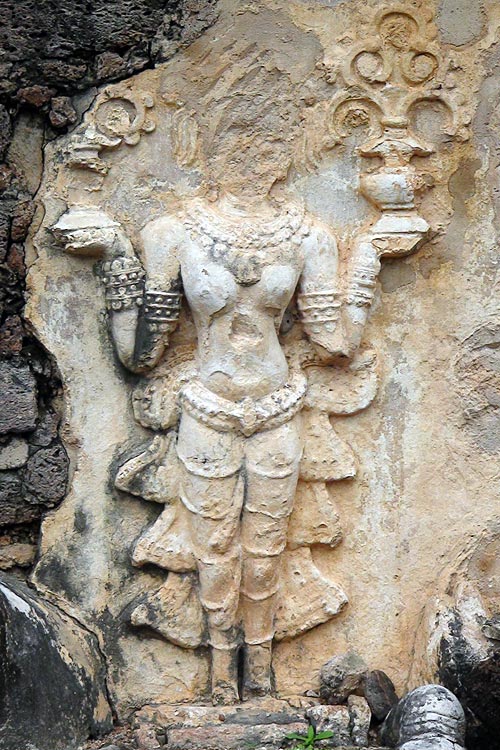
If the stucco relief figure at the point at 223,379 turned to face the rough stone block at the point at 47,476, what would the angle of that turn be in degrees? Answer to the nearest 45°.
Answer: approximately 90° to its right

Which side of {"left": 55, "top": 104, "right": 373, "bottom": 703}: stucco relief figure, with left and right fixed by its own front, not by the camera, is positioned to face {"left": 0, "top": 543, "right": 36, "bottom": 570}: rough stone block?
right

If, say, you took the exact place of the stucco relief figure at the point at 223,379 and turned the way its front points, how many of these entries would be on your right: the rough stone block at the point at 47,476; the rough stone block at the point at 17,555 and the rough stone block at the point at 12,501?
3

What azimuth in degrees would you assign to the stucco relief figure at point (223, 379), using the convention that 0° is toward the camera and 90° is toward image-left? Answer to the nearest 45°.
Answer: approximately 0°

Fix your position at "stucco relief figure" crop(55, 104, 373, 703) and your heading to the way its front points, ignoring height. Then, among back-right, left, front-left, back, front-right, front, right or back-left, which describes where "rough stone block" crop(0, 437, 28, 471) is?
right
